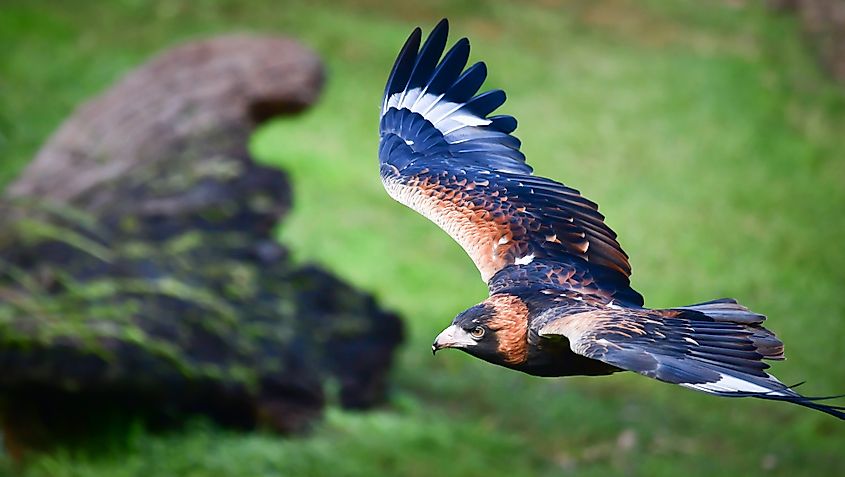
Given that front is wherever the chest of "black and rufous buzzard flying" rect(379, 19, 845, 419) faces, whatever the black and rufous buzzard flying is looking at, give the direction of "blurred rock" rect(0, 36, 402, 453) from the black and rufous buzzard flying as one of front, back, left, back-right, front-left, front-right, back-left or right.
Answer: front-right

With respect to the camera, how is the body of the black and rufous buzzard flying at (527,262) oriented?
to the viewer's left

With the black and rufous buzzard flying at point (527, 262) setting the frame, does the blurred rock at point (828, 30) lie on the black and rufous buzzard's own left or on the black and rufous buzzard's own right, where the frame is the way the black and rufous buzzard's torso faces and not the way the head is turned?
on the black and rufous buzzard's own right
